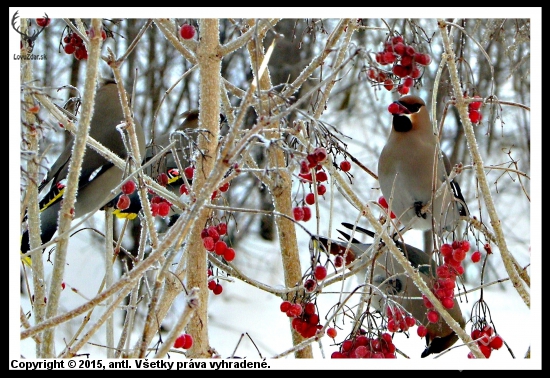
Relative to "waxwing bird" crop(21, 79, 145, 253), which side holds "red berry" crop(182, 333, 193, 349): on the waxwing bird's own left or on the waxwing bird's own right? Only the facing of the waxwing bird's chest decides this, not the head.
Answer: on the waxwing bird's own right

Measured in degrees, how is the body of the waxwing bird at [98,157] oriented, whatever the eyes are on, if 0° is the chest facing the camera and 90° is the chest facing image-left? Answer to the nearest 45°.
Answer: approximately 270°

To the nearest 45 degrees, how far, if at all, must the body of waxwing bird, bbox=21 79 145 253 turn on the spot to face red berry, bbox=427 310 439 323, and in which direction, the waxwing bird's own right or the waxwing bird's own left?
approximately 45° to the waxwing bird's own right

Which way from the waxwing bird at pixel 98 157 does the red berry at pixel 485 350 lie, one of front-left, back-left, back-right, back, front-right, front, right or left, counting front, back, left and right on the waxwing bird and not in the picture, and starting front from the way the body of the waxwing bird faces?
front-right

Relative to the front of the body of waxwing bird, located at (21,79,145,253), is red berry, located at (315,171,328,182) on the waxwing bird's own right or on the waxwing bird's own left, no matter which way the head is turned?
on the waxwing bird's own right

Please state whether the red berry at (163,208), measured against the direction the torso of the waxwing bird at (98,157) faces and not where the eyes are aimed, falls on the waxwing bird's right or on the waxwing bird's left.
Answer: on the waxwing bird's right

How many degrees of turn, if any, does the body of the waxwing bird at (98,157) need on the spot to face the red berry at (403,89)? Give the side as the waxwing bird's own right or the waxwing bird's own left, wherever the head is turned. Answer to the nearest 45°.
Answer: approximately 45° to the waxwing bird's own right

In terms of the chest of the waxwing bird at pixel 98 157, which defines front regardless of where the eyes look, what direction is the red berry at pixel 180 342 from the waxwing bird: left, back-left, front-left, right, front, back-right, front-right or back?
right

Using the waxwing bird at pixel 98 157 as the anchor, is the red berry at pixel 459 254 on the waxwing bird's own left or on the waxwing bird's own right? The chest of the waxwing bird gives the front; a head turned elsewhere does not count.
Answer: on the waxwing bird's own right
